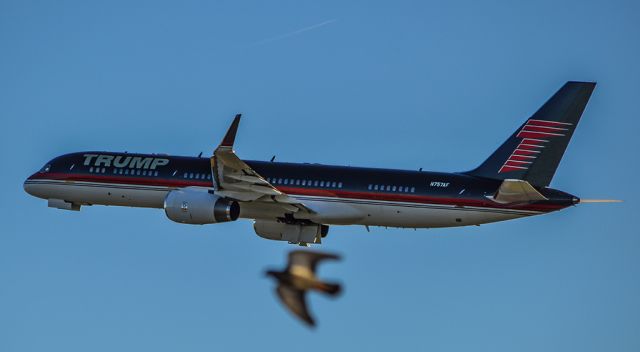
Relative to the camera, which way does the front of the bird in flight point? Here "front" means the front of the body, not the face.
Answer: to the viewer's left
